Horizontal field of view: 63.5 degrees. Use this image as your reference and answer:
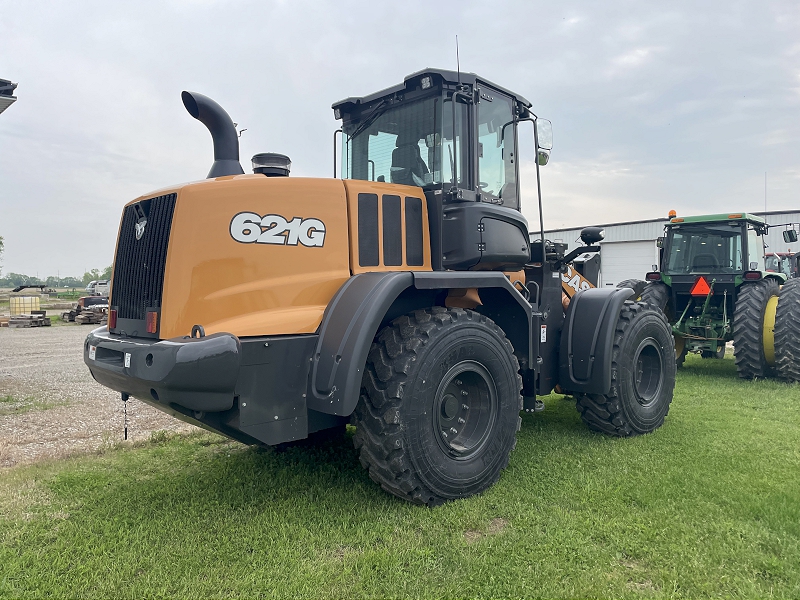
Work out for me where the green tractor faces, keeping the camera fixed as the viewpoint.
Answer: facing away from the viewer and to the right of the viewer

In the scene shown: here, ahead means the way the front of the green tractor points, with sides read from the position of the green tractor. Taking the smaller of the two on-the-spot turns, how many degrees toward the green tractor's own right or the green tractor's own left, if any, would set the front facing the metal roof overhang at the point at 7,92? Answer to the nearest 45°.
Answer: approximately 180°

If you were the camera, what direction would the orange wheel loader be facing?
facing away from the viewer and to the right of the viewer

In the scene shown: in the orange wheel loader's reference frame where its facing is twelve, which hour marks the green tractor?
The green tractor is roughly at 12 o'clock from the orange wheel loader.

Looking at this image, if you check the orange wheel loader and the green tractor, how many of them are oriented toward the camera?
0
